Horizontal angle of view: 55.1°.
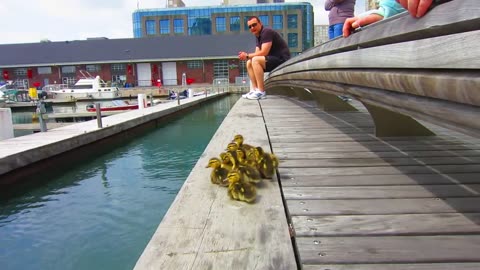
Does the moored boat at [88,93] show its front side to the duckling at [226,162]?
no

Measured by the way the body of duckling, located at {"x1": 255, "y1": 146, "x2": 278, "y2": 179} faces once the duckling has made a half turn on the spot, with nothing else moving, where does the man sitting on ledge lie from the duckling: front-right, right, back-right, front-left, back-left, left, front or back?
back-left

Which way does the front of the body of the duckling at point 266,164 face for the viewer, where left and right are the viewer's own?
facing away from the viewer and to the left of the viewer

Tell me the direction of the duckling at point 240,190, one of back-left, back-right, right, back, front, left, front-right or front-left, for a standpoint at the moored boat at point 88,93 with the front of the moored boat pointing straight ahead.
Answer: left

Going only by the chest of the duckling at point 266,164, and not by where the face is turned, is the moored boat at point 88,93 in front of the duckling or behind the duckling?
in front

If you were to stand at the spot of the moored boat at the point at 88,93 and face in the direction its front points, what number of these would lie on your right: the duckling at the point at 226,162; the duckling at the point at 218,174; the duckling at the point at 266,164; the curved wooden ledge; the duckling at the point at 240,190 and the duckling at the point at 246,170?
0

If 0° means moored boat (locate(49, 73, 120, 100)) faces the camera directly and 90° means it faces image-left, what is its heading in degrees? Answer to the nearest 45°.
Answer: approximately 90°

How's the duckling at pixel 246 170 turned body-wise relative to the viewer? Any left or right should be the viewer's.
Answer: facing away from the viewer and to the left of the viewer

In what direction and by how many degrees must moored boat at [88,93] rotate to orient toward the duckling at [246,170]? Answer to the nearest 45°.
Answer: approximately 90° to its left
